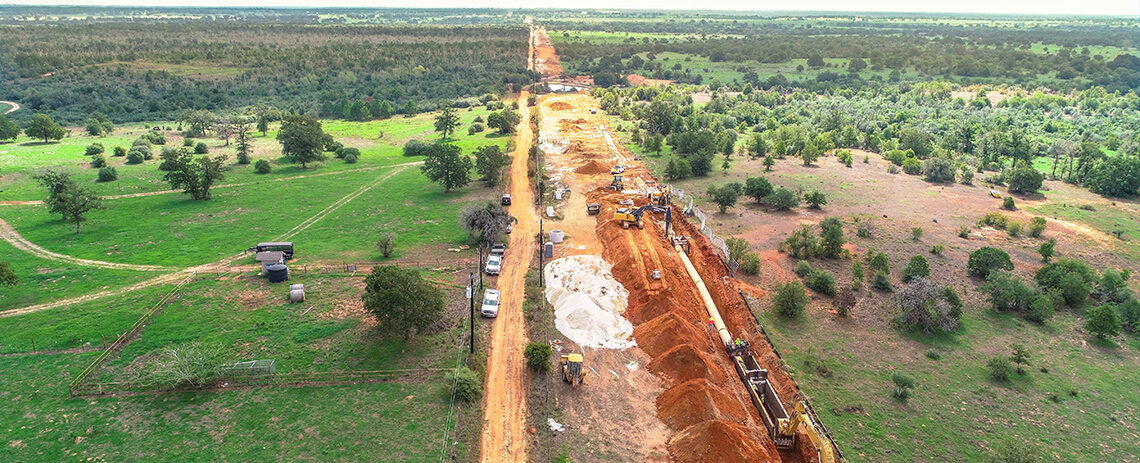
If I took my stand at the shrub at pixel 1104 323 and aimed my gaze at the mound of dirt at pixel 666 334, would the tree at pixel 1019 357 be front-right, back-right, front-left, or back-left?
front-left

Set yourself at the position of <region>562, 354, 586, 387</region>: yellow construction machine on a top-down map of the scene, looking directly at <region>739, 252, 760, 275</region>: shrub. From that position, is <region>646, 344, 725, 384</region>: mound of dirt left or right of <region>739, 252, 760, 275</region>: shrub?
right

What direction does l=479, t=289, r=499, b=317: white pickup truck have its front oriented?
toward the camera

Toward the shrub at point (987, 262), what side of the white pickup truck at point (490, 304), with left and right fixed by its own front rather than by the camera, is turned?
left

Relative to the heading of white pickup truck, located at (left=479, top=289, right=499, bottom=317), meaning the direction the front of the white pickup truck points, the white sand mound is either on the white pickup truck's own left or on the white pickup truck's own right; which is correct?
on the white pickup truck's own left

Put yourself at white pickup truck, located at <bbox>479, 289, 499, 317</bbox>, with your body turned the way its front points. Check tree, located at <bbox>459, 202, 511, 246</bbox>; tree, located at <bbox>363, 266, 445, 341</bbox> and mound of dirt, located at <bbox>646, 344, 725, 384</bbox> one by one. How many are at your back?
1

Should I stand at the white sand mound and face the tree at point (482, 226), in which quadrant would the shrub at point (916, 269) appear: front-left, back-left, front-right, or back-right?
back-right

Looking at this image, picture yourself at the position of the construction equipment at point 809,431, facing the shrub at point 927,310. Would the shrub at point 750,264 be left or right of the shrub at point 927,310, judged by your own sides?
left
